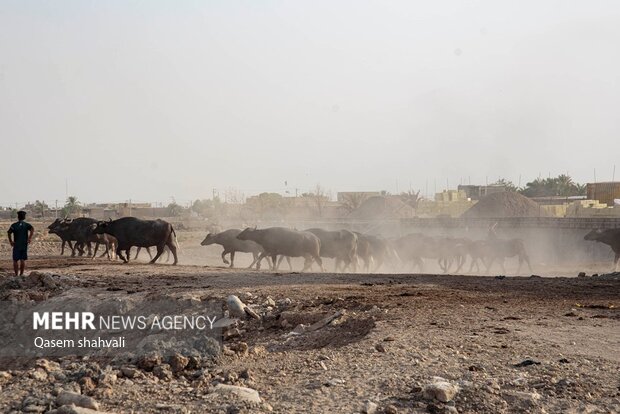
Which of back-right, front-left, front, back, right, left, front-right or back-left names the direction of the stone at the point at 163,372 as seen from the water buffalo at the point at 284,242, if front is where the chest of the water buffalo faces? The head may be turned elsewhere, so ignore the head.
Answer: left

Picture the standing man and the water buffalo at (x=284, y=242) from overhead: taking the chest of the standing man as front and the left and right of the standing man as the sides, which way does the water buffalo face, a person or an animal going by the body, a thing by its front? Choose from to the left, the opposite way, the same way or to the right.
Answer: to the left

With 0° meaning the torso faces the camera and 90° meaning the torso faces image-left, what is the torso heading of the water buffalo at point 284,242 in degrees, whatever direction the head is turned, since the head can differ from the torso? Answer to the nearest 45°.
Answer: approximately 90°

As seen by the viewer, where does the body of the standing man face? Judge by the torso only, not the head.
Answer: away from the camera

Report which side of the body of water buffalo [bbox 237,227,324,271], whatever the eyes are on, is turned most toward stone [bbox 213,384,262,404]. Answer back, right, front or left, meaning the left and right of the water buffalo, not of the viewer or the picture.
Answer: left

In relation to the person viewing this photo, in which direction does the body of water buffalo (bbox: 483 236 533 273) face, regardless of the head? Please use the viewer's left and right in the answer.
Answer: facing to the left of the viewer

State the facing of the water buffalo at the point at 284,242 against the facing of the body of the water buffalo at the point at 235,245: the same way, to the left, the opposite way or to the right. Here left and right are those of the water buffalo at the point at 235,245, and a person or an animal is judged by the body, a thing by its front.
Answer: the same way

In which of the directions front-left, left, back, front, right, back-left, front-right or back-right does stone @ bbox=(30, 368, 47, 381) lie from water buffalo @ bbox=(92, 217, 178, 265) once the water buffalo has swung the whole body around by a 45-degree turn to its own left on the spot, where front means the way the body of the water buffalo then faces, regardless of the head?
front-left

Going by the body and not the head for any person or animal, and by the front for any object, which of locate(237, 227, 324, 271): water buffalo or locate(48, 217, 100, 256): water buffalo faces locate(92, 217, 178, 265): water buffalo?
locate(237, 227, 324, 271): water buffalo

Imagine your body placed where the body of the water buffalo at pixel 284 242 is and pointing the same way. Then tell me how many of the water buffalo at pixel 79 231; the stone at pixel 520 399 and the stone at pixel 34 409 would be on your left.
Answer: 2

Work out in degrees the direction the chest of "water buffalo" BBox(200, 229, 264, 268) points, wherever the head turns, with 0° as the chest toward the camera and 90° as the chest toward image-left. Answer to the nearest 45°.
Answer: approximately 90°

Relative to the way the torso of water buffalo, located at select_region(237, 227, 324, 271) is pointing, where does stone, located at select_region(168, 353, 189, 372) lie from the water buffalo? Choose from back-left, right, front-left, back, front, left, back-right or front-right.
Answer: left

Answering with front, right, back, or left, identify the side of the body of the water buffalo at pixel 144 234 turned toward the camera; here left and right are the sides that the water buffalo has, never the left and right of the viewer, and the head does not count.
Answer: left

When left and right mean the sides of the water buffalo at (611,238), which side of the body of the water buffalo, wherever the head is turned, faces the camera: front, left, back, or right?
left

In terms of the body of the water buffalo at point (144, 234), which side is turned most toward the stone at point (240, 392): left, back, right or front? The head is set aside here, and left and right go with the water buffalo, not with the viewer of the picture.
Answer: left
